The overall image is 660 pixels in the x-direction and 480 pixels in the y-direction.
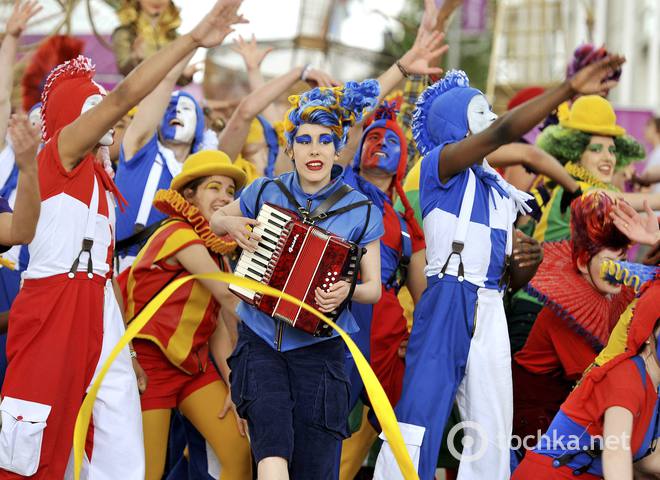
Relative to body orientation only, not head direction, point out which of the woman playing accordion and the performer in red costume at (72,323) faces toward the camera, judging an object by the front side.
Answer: the woman playing accordion

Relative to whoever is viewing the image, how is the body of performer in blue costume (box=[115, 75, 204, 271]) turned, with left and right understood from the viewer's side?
facing the viewer and to the right of the viewer

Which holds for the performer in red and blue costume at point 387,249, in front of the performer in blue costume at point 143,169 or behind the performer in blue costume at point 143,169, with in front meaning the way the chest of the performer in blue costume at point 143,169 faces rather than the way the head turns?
in front

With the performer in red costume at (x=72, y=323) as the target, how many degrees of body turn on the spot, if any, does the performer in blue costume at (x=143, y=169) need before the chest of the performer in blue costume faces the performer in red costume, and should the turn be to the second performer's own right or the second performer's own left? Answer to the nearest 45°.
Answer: approximately 45° to the second performer's own right

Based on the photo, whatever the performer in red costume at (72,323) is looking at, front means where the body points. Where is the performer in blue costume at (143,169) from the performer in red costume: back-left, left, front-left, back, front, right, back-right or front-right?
left

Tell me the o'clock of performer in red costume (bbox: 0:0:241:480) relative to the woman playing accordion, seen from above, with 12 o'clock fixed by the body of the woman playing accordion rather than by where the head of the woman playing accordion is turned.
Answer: The performer in red costume is roughly at 3 o'clock from the woman playing accordion.

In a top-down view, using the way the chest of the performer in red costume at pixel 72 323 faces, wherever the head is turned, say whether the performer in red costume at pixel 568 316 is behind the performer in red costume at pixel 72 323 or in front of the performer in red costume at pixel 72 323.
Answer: in front

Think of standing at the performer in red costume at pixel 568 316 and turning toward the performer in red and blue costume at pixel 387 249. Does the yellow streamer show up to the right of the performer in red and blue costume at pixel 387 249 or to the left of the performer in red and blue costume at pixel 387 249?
left

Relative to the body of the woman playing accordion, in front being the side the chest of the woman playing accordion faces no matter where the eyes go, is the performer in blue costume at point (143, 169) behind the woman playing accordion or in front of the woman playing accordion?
behind

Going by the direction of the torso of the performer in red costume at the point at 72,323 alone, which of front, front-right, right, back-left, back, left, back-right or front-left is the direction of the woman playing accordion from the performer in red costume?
front

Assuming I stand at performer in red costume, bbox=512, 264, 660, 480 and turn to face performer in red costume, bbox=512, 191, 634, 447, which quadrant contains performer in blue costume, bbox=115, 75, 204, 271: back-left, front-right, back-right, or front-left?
front-left

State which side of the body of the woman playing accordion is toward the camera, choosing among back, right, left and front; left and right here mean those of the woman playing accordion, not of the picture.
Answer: front

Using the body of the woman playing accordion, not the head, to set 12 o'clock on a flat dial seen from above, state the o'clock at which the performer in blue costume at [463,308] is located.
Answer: The performer in blue costume is roughly at 8 o'clock from the woman playing accordion.

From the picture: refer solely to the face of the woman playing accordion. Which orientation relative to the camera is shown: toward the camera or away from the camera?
toward the camera
